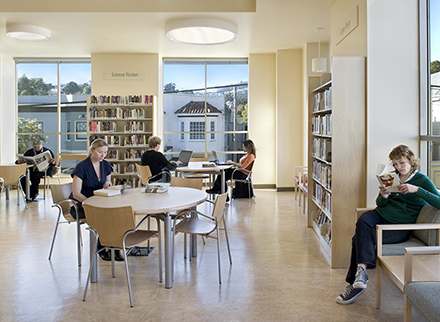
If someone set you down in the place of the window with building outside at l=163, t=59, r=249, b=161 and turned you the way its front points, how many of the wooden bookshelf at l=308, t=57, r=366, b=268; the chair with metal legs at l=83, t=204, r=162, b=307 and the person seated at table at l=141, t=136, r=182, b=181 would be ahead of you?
3

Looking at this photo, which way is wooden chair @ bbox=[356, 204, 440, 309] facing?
to the viewer's left

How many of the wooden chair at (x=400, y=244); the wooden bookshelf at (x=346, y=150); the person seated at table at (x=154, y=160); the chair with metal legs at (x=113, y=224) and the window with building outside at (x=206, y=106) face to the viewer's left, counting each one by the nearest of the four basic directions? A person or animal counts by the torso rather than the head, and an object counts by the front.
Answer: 2

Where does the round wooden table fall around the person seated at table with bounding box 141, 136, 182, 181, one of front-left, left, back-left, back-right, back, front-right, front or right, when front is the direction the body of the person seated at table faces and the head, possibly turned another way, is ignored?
back-right

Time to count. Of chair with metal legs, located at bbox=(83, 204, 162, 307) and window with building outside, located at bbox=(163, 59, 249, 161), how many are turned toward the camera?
1

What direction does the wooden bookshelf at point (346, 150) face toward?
to the viewer's left

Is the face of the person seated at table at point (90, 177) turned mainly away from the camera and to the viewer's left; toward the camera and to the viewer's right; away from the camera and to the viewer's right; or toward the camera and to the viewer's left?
toward the camera and to the viewer's right

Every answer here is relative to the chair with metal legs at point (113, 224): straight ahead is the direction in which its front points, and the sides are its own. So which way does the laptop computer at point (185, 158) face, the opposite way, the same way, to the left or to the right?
the opposite way

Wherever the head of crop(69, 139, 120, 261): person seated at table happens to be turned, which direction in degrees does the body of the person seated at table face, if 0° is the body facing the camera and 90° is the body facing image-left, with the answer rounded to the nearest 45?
approximately 315°
